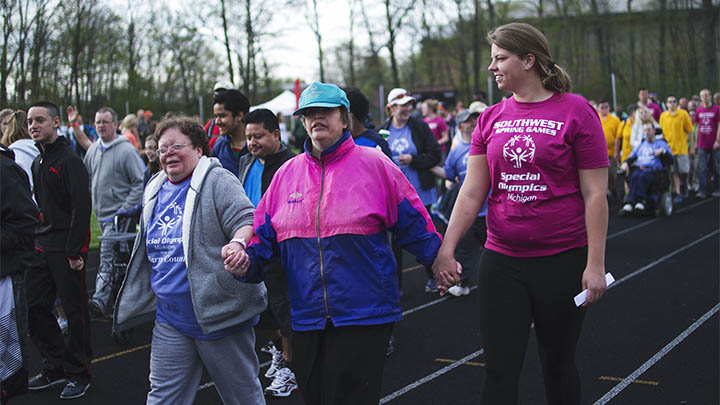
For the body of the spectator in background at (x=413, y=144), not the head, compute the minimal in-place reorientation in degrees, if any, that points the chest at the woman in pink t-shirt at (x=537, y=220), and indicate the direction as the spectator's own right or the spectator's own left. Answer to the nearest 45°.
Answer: approximately 45° to the spectator's own left

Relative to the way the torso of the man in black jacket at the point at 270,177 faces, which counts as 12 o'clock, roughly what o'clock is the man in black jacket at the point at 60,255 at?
the man in black jacket at the point at 60,255 is roughly at 2 o'clock from the man in black jacket at the point at 270,177.

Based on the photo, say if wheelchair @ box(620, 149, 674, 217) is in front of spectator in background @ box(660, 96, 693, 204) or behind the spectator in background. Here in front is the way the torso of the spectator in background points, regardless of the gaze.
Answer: in front

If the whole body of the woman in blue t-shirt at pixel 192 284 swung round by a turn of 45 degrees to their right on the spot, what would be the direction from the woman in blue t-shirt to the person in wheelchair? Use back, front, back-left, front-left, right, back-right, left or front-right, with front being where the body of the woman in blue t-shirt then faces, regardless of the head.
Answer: back-right

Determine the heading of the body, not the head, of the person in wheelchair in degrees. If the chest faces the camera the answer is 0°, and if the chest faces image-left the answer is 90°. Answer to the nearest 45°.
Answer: approximately 45°

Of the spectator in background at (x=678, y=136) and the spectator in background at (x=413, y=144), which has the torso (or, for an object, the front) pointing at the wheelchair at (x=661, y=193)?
the spectator in background at (x=678, y=136)

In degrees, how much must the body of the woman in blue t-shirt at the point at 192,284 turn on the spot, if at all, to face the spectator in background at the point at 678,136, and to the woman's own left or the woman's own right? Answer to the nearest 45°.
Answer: approximately 180°

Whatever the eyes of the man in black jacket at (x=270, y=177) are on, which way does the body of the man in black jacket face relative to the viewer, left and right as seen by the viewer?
facing the viewer and to the left of the viewer

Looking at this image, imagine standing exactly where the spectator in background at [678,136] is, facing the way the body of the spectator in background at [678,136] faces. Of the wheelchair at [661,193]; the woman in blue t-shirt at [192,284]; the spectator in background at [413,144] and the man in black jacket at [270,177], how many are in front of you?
4

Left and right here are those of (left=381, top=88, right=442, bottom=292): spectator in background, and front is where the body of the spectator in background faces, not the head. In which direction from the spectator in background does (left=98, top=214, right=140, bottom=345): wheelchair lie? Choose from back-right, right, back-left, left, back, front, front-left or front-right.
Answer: front-right

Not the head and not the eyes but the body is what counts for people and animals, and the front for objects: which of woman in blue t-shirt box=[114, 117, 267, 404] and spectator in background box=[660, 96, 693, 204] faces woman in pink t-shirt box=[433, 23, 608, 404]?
the spectator in background

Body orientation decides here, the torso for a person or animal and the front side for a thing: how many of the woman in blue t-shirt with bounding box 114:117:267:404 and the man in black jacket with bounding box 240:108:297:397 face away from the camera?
0

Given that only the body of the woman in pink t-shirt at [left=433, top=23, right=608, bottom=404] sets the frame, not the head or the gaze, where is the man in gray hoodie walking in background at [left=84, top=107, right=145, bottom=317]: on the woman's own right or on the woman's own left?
on the woman's own right

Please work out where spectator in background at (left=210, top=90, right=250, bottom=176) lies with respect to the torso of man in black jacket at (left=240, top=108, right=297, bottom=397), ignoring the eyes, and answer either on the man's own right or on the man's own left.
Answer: on the man's own right
